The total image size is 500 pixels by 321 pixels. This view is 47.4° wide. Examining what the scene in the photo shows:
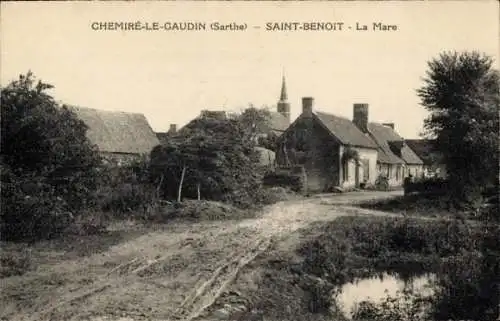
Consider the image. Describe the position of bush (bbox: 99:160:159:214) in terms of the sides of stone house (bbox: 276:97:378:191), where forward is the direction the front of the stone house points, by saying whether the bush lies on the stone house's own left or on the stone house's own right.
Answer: on the stone house's own right

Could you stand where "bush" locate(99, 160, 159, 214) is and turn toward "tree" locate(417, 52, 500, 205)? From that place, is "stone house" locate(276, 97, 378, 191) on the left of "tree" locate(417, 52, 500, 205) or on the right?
left

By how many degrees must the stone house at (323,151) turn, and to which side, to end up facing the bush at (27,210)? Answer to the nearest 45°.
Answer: approximately 45° to its right

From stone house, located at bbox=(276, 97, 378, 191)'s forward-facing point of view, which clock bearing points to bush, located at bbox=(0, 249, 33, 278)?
The bush is roughly at 2 o'clock from the stone house.
